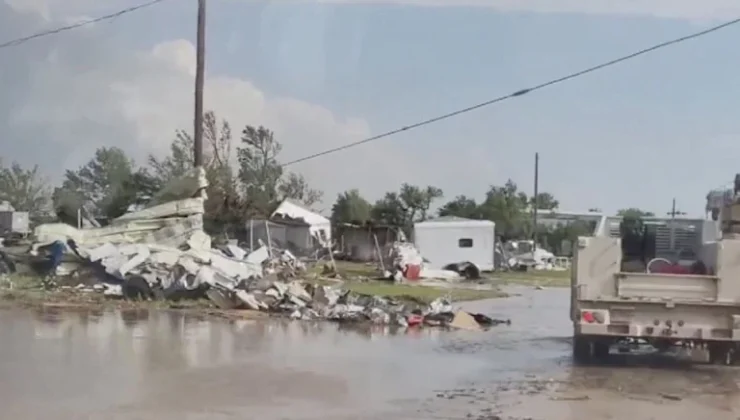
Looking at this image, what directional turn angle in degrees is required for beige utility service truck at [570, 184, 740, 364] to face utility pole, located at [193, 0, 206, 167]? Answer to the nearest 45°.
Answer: approximately 45° to its left

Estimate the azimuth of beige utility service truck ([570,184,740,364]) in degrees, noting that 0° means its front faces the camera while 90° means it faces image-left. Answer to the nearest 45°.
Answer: approximately 180°

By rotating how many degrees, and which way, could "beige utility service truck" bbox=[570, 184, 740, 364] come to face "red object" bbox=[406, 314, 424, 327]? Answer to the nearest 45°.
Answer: approximately 45° to its left

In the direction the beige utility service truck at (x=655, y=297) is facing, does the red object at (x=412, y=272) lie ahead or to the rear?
ahead
